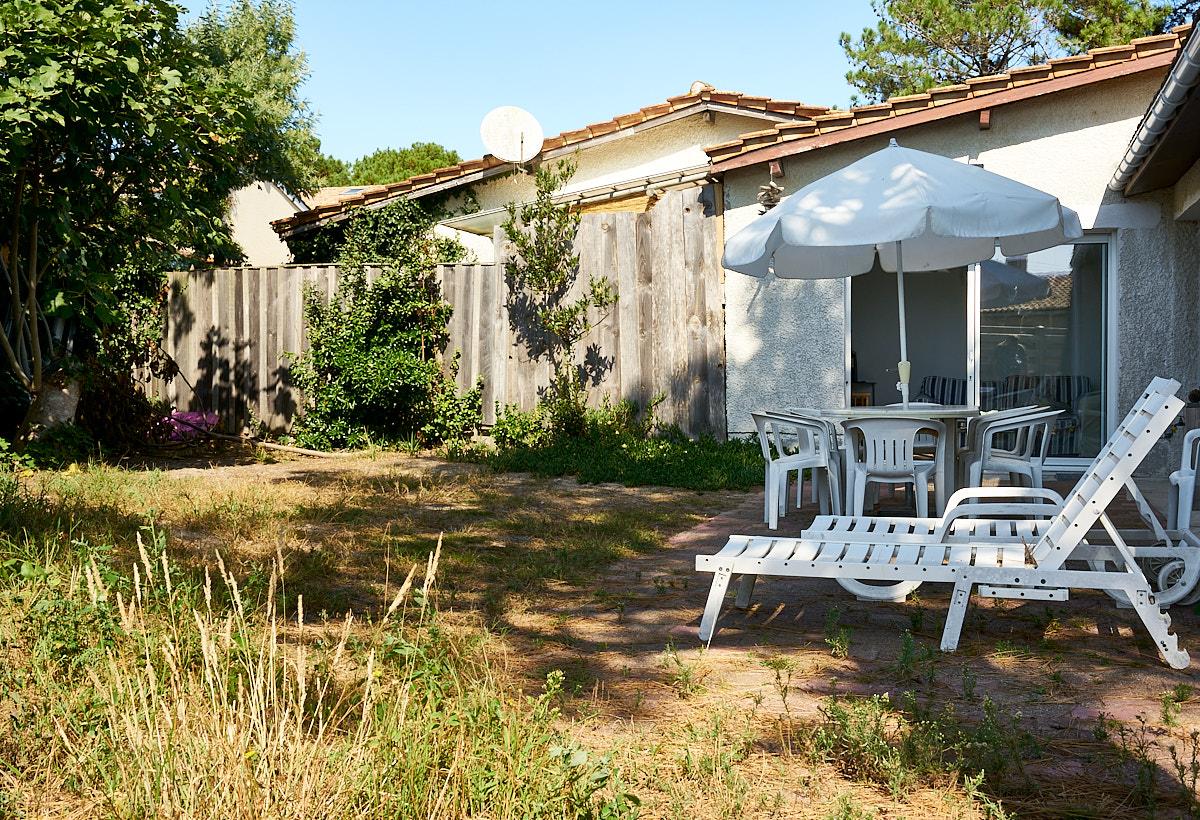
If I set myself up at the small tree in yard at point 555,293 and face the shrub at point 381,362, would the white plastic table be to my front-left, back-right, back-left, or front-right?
back-left

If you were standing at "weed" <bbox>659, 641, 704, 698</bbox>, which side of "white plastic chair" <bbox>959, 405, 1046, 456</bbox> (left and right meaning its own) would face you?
left

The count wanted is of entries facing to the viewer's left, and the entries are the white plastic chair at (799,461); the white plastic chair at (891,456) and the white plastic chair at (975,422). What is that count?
1

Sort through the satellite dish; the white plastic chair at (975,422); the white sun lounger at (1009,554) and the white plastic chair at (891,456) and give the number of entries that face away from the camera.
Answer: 1

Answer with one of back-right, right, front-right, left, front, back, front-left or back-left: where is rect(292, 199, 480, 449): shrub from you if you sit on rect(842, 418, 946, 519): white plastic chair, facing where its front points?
front-left

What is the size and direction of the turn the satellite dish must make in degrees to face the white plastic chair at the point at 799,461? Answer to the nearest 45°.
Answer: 0° — it already faces it

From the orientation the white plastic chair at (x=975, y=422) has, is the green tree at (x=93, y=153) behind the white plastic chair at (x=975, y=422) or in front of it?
in front

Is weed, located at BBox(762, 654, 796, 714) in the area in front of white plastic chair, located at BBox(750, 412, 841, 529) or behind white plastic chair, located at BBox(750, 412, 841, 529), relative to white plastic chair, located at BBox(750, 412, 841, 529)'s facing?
behind

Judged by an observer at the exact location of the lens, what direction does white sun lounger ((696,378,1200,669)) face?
facing to the left of the viewer

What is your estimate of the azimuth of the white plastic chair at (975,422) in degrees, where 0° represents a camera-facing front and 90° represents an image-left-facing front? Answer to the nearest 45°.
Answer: approximately 90°

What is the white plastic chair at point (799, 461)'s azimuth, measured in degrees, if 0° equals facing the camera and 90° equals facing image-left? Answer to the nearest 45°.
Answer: approximately 225°

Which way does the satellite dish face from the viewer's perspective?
toward the camera

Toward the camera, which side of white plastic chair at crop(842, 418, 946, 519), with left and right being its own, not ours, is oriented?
back

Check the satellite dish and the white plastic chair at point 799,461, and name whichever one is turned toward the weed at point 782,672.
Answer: the satellite dish

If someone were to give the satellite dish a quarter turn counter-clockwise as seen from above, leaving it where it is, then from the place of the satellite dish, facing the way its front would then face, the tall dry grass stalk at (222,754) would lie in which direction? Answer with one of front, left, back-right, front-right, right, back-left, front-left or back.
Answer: right

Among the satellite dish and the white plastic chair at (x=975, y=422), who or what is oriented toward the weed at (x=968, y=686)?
the satellite dish
